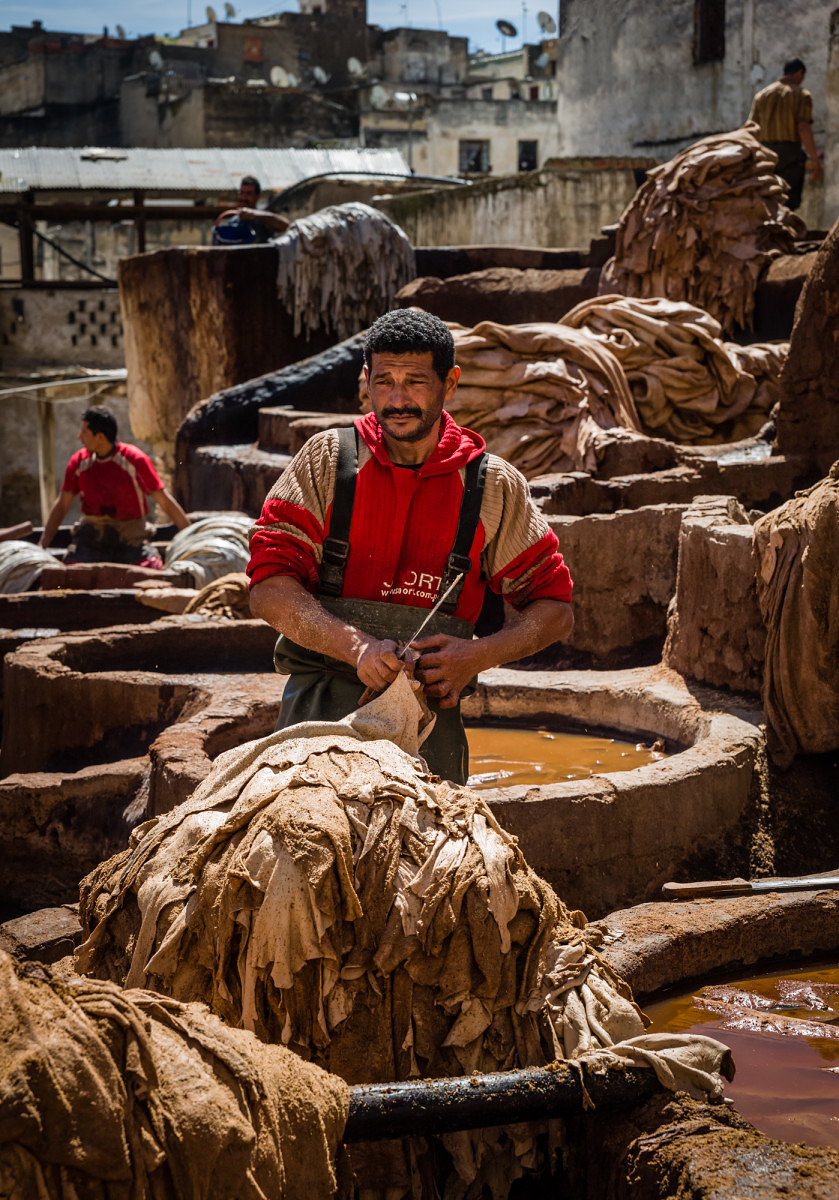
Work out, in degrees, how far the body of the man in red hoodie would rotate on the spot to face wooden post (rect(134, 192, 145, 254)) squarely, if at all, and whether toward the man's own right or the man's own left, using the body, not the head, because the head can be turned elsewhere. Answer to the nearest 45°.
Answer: approximately 180°

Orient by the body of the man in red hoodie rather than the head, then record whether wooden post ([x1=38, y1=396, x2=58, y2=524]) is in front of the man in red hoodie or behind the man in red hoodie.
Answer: behind

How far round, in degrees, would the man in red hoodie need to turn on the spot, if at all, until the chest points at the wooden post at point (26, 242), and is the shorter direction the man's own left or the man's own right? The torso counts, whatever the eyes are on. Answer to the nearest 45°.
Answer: approximately 180°

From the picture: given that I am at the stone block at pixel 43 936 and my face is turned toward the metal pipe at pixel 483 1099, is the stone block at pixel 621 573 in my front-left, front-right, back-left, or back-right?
back-left

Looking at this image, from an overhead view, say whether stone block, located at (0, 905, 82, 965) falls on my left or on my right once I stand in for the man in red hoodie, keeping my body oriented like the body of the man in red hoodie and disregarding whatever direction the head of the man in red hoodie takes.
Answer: on my right

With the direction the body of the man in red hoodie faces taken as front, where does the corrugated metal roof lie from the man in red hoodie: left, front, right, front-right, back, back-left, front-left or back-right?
back

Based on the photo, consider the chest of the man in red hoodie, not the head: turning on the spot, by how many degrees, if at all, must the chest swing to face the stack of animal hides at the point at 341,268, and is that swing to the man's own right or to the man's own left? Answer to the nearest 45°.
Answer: approximately 180°

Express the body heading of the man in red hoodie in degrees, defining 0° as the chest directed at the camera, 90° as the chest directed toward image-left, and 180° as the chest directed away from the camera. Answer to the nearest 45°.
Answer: approximately 0°

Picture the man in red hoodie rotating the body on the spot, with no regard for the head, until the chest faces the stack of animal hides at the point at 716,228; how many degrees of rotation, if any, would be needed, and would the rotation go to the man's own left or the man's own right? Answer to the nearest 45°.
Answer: approximately 180°
